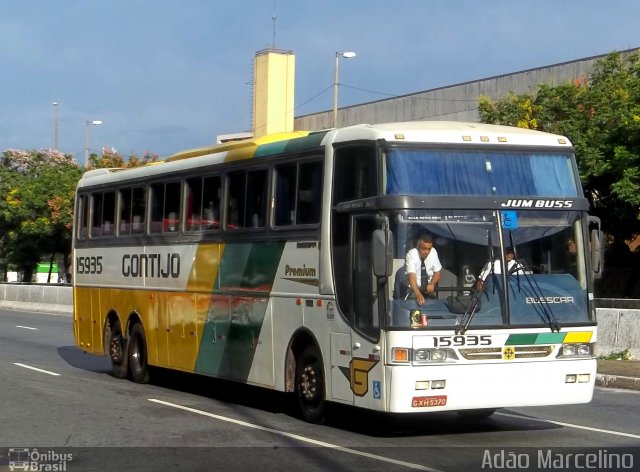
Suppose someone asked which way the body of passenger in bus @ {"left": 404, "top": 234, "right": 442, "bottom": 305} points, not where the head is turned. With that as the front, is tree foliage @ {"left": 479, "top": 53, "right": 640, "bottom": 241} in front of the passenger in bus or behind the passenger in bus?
behind

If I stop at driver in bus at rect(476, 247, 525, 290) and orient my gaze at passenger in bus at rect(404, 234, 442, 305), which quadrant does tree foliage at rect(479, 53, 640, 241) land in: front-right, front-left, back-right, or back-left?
back-right

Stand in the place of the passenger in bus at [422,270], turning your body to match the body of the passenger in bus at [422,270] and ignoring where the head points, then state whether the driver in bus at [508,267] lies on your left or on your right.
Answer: on your left

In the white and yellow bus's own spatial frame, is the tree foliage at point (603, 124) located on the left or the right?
on its left

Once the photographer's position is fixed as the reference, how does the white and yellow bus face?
facing the viewer and to the right of the viewer

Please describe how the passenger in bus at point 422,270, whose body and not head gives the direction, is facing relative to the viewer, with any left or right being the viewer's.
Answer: facing the viewer
